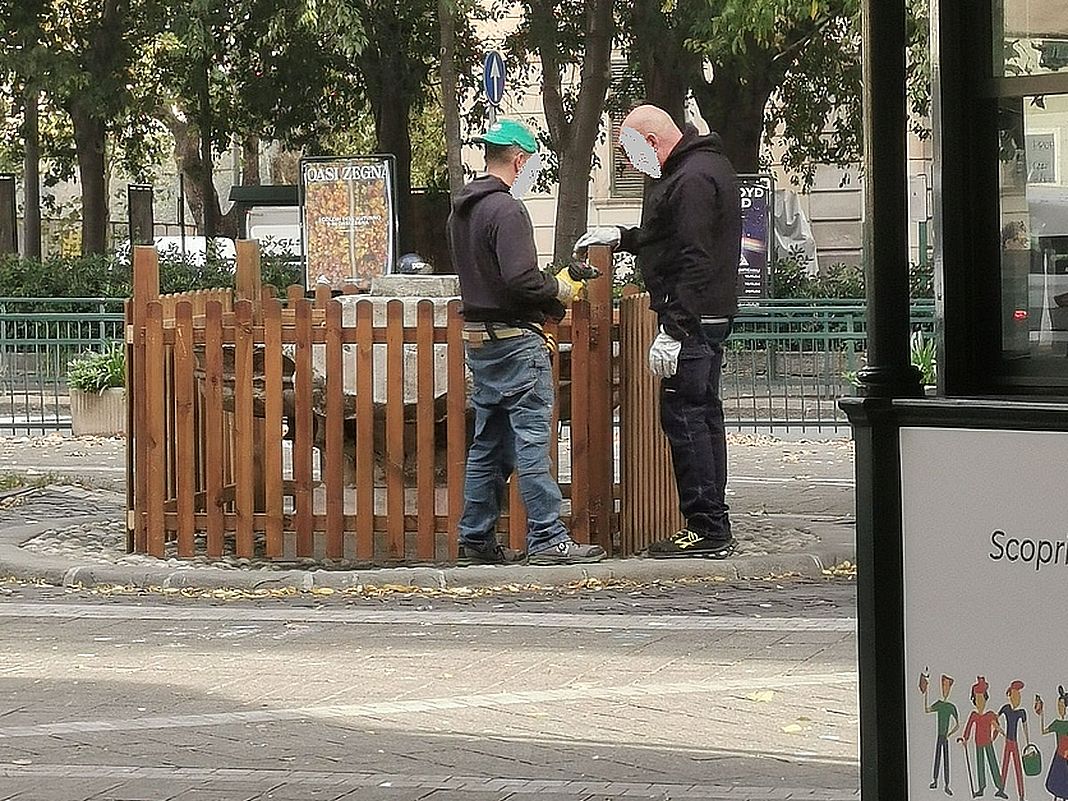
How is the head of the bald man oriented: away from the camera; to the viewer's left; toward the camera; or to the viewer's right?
to the viewer's left

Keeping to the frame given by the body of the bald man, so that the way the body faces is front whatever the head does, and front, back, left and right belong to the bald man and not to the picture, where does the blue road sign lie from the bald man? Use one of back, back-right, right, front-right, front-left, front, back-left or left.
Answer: right

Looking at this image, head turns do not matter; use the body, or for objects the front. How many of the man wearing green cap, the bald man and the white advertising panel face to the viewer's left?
1

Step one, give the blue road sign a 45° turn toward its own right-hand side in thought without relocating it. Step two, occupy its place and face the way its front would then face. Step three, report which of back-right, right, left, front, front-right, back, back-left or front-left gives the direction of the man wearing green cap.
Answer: front

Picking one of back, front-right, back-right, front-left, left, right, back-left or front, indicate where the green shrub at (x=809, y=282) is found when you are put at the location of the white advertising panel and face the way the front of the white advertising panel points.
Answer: back

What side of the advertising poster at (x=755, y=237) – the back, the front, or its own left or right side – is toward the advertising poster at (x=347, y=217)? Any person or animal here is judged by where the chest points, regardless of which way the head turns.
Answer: right

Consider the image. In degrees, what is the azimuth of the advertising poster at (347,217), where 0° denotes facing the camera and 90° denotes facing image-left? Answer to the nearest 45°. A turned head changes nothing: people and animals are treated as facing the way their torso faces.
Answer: approximately 0°

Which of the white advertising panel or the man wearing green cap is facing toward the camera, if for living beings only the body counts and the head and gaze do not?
the white advertising panel

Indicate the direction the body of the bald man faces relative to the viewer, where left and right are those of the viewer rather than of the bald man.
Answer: facing to the left of the viewer

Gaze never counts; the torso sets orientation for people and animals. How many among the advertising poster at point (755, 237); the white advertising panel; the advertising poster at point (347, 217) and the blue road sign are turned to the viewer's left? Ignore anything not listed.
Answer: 0

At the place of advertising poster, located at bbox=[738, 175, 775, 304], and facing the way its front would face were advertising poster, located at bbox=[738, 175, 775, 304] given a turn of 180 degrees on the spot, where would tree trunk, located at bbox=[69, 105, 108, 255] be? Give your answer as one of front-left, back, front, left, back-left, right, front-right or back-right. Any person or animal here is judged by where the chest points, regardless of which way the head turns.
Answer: front-left

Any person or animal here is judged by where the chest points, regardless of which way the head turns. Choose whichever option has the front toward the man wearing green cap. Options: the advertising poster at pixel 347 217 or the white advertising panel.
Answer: the advertising poster

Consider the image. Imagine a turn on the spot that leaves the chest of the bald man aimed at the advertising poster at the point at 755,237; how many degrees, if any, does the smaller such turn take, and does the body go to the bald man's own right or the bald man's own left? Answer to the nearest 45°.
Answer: approximately 90° to the bald man's own right

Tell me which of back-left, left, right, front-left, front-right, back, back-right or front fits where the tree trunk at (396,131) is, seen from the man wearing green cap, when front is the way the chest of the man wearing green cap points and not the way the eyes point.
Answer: front-left

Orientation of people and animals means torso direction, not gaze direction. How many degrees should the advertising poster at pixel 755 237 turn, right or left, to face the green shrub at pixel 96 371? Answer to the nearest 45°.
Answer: approximately 45° to its right

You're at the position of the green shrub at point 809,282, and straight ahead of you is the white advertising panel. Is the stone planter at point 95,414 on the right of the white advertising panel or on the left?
right

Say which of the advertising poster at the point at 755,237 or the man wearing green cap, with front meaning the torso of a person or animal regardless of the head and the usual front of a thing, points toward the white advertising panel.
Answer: the advertising poster

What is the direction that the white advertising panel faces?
toward the camera

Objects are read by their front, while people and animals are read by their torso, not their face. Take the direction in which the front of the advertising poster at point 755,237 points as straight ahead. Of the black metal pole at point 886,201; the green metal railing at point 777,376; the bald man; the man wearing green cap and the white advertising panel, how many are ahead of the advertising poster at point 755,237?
5
